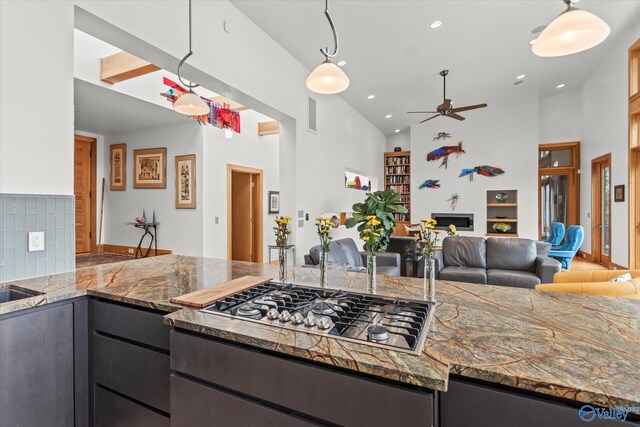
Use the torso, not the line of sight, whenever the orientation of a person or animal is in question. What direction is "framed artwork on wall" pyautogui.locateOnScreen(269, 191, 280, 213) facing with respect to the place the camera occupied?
facing the viewer and to the right of the viewer

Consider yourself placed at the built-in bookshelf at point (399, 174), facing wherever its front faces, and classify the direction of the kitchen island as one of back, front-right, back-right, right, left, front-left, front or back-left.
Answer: front

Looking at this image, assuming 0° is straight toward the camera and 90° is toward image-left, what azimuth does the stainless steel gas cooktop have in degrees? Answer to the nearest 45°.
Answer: approximately 45°

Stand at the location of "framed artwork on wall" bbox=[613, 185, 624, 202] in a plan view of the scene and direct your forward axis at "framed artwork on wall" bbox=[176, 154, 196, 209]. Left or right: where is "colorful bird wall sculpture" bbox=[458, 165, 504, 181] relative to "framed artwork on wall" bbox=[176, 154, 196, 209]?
right

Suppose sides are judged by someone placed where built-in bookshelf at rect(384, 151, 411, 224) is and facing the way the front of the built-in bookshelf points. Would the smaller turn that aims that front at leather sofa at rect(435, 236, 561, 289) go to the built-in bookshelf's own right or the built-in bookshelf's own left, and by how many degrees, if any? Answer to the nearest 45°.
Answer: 0° — it already faces it

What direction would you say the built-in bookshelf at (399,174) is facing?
toward the camera

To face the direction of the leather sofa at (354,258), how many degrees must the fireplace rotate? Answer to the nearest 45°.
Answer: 0° — it already faces it

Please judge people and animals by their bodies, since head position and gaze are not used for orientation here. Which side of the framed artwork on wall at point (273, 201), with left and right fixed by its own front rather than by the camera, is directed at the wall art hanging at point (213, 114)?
right

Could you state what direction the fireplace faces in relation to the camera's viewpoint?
facing the viewer
